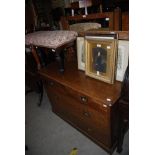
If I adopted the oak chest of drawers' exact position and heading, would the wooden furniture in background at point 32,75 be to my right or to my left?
on my right

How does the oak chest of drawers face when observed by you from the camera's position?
facing the viewer and to the left of the viewer

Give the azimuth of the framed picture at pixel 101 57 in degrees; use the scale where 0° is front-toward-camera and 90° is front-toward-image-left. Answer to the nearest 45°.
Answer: approximately 45°
